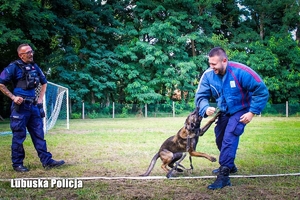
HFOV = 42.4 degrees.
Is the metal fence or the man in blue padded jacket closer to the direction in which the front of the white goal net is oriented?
the man in blue padded jacket

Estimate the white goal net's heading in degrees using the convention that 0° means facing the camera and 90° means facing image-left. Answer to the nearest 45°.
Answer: approximately 315°

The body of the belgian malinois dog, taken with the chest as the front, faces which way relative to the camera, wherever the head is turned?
to the viewer's right

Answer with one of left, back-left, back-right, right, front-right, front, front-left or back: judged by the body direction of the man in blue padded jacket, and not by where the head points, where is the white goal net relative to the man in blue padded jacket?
right

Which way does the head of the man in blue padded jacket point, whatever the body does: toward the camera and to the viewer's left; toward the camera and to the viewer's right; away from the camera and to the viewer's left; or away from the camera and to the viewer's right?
toward the camera and to the viewer's left

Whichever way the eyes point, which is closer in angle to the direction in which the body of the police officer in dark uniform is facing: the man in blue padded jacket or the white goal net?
the man in blue padded jacket

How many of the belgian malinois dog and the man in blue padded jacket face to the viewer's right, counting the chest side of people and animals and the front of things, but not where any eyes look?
1

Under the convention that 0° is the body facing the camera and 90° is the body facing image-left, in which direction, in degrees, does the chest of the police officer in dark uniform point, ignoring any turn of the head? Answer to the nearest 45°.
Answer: approximately 315°

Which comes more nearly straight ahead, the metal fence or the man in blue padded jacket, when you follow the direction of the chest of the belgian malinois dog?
the man in blue padded jacket

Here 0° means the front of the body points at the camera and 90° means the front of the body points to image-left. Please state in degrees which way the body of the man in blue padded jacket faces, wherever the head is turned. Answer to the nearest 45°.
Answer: approximately 45°

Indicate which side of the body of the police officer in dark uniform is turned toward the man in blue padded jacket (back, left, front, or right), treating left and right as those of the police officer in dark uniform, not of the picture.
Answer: front
